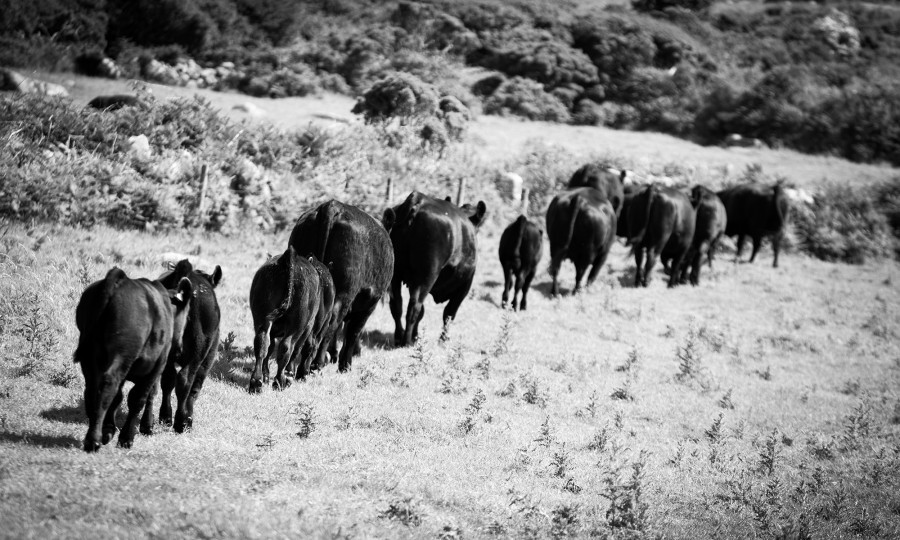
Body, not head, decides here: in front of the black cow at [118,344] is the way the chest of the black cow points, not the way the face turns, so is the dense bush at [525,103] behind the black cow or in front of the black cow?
in front

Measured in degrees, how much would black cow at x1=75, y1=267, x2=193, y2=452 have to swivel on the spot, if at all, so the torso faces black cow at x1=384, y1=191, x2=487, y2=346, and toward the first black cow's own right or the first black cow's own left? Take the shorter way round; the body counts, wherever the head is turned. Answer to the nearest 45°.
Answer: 0° — it already faces it

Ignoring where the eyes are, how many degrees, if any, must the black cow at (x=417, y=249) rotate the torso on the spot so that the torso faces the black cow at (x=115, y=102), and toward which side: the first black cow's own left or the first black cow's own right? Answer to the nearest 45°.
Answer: approximately 90° to the first black cow's own left

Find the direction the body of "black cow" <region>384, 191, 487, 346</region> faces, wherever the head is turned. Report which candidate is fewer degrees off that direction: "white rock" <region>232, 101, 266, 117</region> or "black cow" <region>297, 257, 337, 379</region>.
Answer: the white rock

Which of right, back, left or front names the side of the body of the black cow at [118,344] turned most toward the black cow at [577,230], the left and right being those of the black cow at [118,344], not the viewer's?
front

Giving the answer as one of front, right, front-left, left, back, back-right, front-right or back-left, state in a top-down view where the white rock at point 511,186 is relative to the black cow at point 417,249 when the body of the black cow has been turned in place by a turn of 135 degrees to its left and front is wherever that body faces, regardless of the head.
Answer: right

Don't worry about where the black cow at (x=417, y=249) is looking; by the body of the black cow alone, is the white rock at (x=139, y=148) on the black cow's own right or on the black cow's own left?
on the black cow's own left

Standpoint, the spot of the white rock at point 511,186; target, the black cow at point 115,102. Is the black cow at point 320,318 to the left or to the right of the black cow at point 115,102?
left

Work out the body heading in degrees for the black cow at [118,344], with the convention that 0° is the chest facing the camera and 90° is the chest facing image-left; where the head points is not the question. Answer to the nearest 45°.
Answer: approximately 225°

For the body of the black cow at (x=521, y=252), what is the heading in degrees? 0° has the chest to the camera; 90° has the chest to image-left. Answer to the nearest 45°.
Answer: approximately 180°

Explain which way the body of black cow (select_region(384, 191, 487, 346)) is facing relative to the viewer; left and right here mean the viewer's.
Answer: facing away from the viewer and to the right of the viewer

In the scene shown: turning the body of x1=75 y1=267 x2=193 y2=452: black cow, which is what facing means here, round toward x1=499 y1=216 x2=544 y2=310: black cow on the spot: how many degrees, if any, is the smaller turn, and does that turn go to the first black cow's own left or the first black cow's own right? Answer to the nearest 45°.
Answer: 0° — it already faces it

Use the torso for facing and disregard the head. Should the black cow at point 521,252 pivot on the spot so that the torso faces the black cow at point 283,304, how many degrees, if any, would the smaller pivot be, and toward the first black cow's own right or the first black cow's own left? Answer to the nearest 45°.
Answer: approximately 180°

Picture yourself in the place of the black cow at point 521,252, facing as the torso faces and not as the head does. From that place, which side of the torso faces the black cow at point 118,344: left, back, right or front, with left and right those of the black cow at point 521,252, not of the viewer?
back
